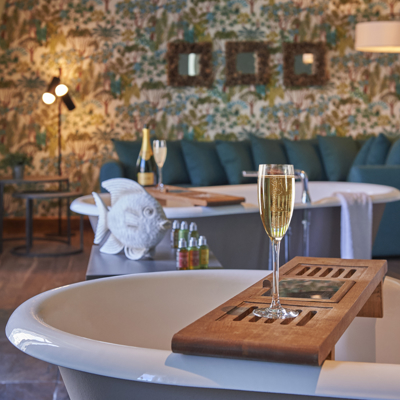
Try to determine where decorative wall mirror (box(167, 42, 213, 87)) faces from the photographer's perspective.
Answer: facing the viewer

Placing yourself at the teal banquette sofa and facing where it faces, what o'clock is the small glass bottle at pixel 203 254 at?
The small glass bottle is roughly at 12 o'clock from the teal banquette sofa.

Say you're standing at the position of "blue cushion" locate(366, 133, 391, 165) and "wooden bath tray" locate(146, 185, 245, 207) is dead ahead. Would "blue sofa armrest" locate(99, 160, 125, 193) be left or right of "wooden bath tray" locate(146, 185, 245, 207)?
right

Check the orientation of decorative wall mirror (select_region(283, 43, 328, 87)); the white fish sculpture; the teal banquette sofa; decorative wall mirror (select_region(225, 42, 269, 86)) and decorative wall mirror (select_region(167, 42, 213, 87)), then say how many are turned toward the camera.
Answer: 4

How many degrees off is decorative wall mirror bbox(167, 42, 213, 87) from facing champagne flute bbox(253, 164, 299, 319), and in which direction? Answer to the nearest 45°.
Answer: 0° — it already faces it

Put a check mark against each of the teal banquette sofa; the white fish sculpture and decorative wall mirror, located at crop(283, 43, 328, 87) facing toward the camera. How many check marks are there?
2

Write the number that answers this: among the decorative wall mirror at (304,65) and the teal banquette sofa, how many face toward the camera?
2

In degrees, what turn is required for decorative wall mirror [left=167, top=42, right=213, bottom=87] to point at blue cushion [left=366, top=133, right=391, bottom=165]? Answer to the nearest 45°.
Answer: approximately 90° to its left

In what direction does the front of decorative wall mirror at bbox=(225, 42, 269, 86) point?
toward the camera

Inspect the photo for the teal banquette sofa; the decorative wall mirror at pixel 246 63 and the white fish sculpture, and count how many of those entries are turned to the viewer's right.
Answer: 1

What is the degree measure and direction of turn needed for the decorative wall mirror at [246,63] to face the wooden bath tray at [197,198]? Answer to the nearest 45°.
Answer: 0° — it already faces it

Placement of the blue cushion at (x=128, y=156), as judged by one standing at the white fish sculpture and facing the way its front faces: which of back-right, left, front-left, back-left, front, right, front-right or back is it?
left

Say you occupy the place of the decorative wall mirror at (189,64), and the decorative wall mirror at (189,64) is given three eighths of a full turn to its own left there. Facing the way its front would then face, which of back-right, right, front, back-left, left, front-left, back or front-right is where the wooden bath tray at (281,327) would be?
back-right

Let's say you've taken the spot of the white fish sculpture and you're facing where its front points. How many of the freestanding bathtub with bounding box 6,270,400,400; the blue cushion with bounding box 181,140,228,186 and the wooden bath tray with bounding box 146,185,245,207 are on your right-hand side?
1

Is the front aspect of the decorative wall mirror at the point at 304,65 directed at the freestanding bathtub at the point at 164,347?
yes
